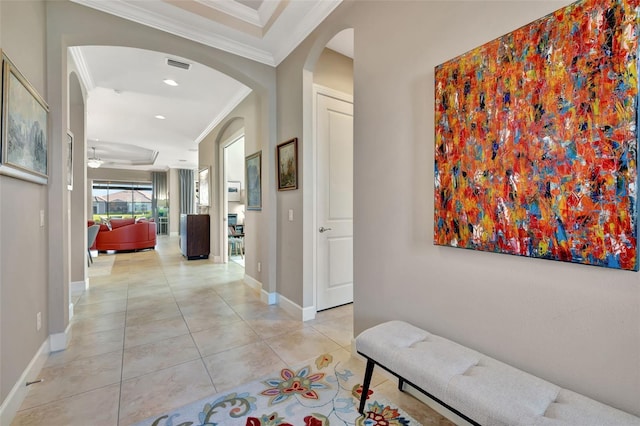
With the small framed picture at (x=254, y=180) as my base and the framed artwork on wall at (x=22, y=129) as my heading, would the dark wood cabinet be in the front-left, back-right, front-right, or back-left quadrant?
back-right

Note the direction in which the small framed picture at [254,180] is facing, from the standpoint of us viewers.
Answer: facing to the left of the viewer

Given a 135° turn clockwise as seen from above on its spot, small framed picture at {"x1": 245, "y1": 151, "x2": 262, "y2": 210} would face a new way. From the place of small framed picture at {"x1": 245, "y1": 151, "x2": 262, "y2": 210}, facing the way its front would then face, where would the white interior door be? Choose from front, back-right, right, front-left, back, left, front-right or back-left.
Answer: right

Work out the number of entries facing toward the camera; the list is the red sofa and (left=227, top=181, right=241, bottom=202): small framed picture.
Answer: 1

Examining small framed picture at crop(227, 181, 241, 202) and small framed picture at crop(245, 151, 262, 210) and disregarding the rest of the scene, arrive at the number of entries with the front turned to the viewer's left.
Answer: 1

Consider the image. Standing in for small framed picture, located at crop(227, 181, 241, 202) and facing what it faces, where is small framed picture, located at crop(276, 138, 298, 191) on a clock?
small framed picture, located at crop(276, 138, 298, 191) is roughly at 12 o'clock from small framed picture, located at crop(227, 181, 241, 202).

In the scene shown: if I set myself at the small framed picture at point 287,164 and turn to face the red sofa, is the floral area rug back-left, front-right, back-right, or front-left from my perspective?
back-left

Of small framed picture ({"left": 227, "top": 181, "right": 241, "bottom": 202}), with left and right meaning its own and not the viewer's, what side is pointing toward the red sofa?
right

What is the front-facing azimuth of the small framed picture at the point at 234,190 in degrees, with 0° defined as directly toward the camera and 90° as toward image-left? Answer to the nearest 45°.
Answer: approximately 0°

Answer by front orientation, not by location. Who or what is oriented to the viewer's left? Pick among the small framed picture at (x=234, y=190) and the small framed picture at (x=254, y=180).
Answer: the small framed picture at (x=254, y=180)
